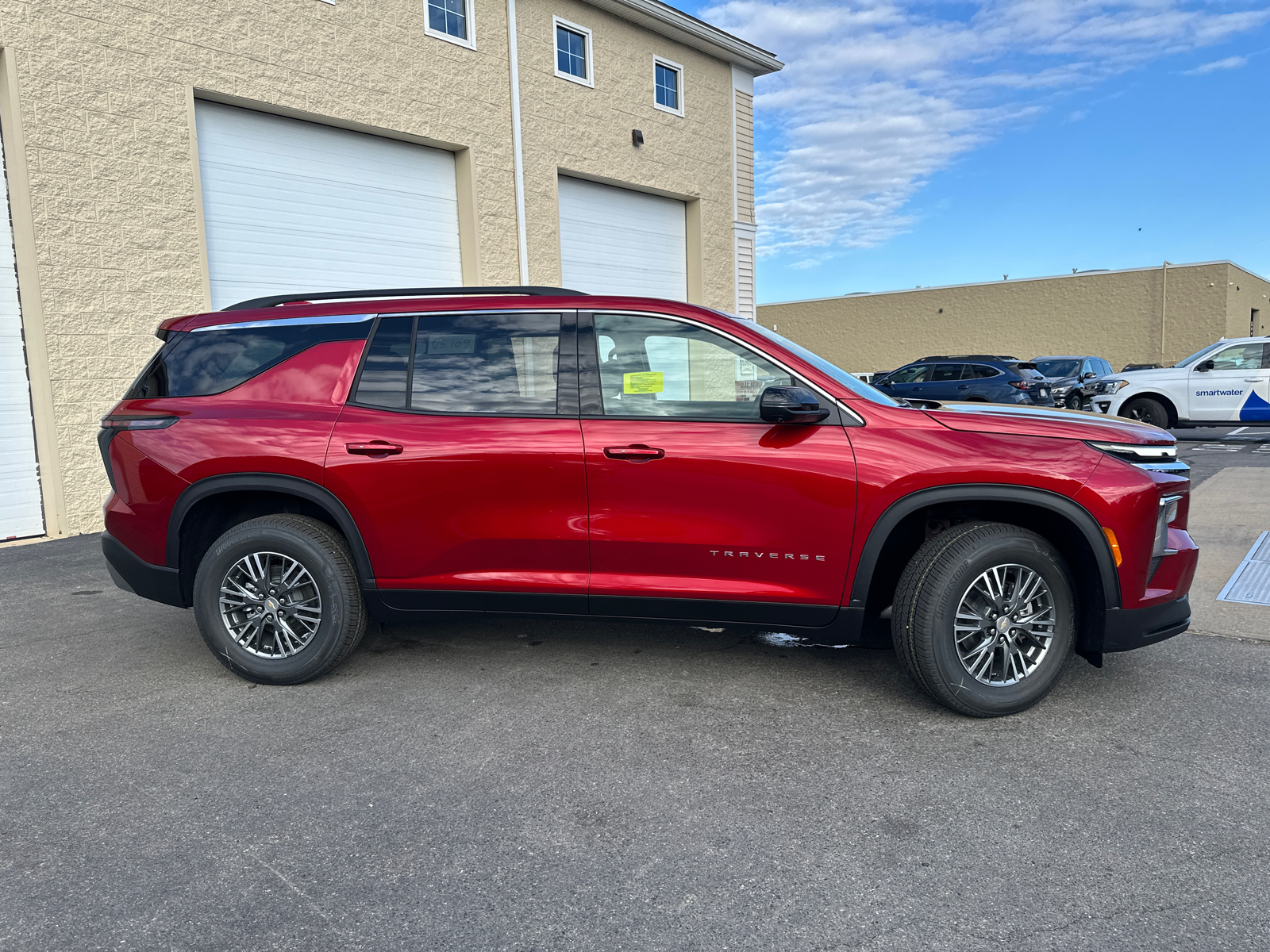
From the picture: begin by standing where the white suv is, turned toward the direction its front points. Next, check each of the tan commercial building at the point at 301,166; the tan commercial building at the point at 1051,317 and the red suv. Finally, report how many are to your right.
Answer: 1

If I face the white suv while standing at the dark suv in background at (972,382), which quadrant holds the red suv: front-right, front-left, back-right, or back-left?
front-right

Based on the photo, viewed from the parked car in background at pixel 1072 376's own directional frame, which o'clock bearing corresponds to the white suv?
The white suv is roughly at 10 o'clock from the parked car in background.

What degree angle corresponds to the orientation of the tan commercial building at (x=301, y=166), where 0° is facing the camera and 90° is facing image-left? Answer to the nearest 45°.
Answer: approximately 315°

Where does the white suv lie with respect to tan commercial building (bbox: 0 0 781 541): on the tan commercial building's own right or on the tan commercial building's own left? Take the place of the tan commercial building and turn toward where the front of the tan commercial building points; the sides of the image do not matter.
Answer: on the tan commercial building's own left

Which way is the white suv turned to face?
to the viewer's left

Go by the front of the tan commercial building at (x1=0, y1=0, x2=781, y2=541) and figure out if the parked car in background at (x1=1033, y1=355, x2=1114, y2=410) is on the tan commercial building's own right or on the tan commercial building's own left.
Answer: on the tan commercial building's own left

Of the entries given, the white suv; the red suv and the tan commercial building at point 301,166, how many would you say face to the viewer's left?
1

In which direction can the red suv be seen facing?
to the viewer's right

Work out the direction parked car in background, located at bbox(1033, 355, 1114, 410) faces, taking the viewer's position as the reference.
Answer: facing the viewer and to the left of the viewer

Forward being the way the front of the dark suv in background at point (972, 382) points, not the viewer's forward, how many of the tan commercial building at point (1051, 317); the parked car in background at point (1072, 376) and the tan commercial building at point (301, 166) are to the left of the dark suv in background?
1

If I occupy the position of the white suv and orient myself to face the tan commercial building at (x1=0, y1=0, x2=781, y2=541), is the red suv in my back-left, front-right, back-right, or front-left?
front-left

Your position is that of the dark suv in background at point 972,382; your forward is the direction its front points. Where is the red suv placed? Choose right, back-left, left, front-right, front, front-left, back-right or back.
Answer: back-left

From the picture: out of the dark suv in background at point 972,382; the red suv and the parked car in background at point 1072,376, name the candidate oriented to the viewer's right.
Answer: the red suv
